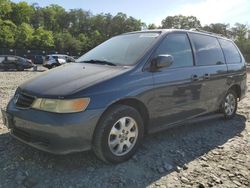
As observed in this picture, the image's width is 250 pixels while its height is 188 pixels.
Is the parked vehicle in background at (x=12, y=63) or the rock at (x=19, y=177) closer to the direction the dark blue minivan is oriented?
the rock

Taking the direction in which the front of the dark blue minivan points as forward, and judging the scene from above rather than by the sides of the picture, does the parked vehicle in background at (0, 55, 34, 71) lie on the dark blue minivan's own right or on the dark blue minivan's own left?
on the dark blue minivan's own right

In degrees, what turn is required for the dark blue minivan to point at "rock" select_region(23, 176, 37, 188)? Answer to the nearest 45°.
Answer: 0° — it already faces it

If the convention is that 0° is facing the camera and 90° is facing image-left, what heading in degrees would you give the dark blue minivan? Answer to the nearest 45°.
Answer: approximately 45°
